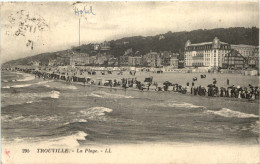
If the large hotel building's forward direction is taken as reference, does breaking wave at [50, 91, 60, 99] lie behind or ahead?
ahead

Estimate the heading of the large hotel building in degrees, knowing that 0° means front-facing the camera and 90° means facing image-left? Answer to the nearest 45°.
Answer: approximately 45°

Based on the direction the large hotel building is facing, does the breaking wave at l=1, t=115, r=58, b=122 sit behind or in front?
in front
